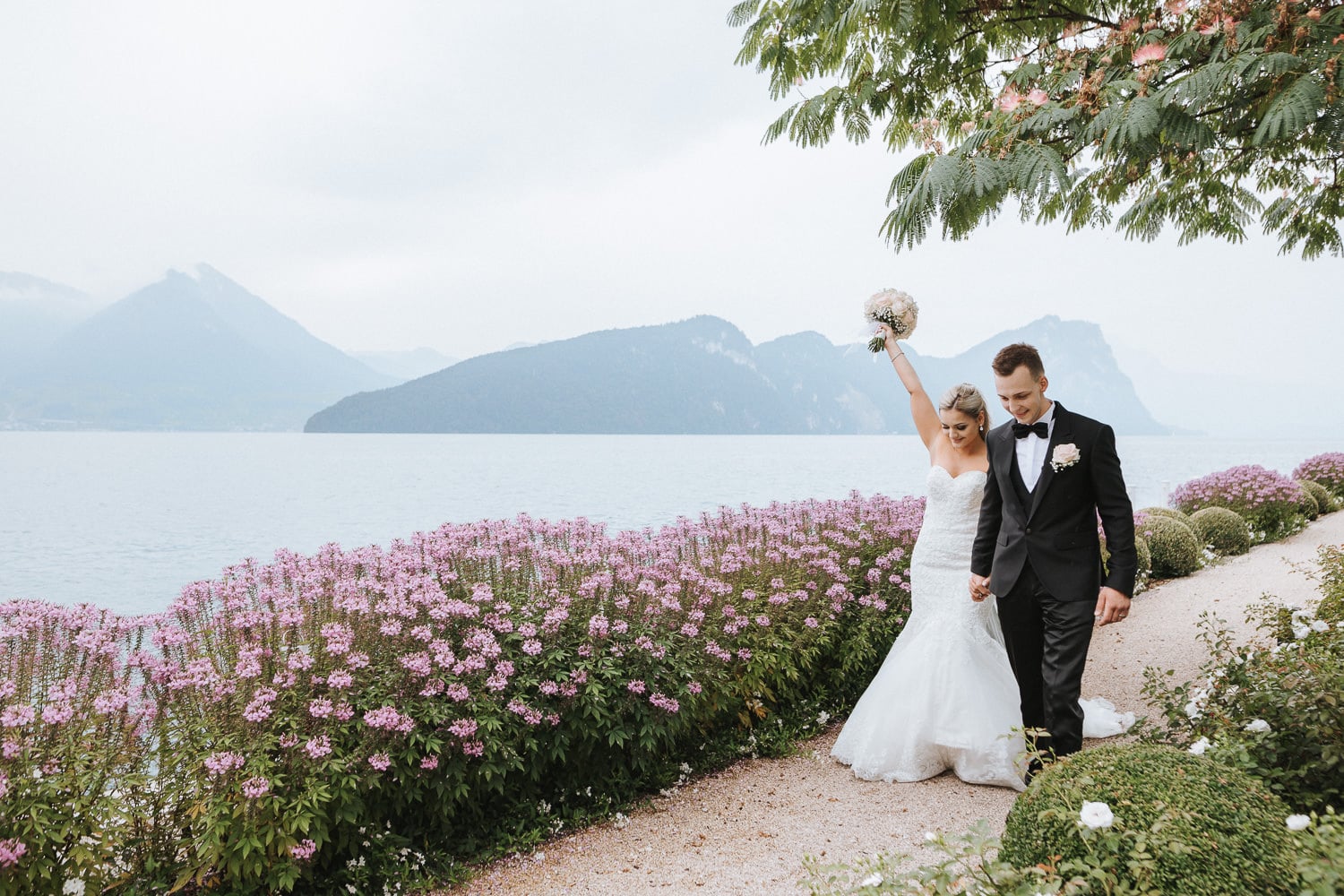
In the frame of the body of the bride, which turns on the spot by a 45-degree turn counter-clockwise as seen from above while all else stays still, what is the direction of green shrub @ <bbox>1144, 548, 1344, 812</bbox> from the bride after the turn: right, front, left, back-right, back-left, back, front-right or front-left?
front

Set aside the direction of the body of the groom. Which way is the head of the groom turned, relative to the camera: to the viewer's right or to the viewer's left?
to the viewer's left

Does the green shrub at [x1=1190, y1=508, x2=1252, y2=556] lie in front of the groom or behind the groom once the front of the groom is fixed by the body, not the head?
behind

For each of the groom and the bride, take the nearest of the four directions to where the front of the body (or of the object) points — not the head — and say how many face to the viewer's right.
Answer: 0

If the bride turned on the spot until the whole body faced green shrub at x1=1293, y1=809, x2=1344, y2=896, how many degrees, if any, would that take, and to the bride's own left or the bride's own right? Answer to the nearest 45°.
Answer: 0° — they already face it

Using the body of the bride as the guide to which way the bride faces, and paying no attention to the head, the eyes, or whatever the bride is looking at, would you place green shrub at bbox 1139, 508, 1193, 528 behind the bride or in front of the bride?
behind

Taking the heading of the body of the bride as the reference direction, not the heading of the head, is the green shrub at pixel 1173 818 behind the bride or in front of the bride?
in front

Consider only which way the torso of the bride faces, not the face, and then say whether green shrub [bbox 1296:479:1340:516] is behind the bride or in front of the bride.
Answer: behind

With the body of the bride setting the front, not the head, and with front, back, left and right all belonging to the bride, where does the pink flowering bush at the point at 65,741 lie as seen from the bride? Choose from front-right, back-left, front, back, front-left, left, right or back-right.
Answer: front-right

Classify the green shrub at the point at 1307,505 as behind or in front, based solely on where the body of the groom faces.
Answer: behind

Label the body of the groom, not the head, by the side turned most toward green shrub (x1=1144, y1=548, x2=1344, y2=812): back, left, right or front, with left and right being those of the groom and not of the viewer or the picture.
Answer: left

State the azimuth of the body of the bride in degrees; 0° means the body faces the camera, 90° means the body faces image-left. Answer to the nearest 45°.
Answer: approximately 0°
